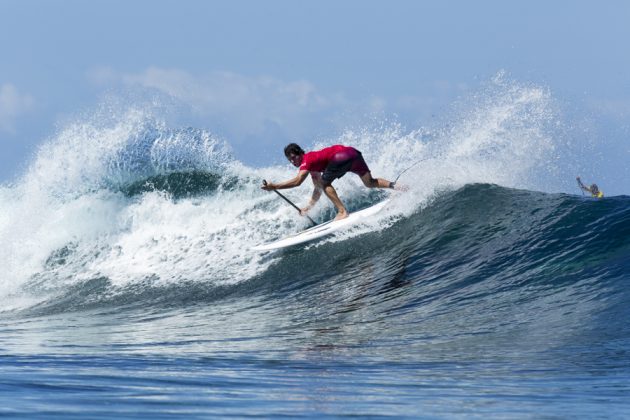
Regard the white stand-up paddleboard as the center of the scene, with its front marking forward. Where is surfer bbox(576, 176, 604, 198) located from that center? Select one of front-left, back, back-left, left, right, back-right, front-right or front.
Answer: back-right

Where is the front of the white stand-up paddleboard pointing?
to the viewer's left

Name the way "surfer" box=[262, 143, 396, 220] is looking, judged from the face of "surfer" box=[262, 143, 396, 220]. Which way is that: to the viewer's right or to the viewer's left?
to the viewer's left
